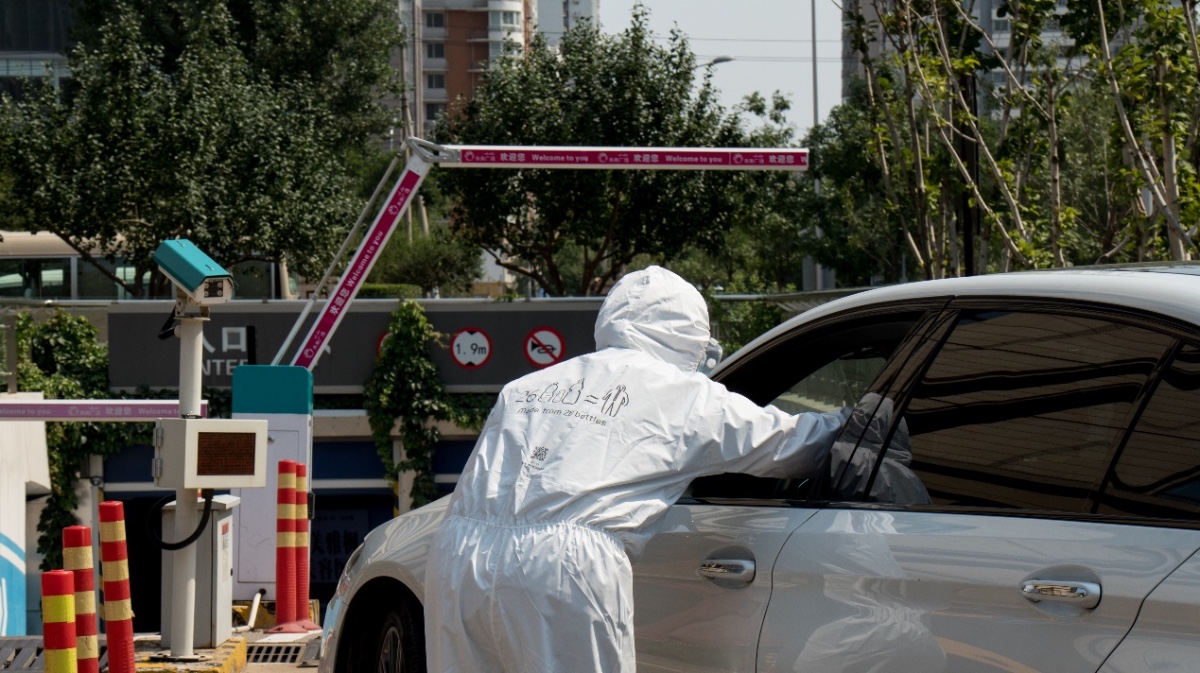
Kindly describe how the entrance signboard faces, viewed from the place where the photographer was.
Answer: facing the viewer

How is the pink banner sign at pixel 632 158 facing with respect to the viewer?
toward the camera

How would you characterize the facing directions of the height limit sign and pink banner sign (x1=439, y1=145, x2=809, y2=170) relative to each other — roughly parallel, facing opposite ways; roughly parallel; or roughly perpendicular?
roughly parallel

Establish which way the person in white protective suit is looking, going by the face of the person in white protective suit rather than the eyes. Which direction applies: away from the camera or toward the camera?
away from the camera

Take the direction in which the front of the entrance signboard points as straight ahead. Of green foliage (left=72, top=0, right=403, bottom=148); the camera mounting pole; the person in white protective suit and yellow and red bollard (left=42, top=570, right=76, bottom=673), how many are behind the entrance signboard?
1

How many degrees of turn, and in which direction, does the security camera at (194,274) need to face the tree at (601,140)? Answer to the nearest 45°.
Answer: approximately 135° to its left

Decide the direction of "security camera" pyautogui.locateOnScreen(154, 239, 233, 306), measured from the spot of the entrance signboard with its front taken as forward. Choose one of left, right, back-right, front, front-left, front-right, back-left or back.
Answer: front

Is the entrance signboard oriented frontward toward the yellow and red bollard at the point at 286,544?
yes

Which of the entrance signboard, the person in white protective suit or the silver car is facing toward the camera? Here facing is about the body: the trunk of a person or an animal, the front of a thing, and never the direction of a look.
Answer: the entrance signboard

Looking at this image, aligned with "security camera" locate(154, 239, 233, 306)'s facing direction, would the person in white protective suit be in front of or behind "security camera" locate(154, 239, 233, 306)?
in front

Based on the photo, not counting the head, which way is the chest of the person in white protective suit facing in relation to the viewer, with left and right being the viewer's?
facing away from the viewer and to the right of the viewer

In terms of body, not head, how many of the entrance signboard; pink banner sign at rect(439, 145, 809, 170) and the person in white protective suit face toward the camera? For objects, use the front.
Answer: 2

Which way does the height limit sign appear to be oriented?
toward the camera

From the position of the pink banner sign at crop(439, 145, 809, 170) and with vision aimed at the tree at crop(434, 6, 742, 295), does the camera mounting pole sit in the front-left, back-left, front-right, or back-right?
back-left

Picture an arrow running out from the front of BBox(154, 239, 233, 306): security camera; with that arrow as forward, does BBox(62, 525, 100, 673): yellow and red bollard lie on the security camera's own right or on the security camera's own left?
on the security camera's own right
